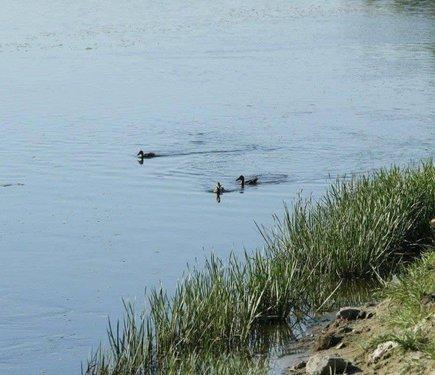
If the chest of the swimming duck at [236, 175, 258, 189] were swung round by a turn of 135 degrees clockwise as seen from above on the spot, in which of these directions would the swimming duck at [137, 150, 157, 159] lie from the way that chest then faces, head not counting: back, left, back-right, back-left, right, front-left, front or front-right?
left

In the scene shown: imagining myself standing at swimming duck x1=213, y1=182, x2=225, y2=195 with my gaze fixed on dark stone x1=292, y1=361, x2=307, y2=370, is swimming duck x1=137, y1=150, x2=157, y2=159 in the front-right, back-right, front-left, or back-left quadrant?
back-right

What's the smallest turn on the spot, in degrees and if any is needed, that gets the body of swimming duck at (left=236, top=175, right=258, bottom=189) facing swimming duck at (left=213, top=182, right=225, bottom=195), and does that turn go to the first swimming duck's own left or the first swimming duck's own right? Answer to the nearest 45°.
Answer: approximately 45° to the first swimming duck's own left

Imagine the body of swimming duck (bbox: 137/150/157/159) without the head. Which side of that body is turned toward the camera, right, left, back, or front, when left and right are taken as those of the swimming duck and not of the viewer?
left

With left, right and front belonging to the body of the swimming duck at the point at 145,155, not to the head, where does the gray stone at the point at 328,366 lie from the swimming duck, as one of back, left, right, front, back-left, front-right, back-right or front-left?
left

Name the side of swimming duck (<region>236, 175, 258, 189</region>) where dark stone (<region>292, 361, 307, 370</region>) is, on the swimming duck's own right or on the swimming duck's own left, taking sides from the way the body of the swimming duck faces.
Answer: on the swimming duck's own left

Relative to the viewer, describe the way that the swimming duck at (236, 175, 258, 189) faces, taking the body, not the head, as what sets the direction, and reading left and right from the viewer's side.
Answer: facing to the left of the viewer

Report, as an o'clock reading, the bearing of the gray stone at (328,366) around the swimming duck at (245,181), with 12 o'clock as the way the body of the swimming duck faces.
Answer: The gray stone is roughly at 9 o'clock from the swimming duck.
